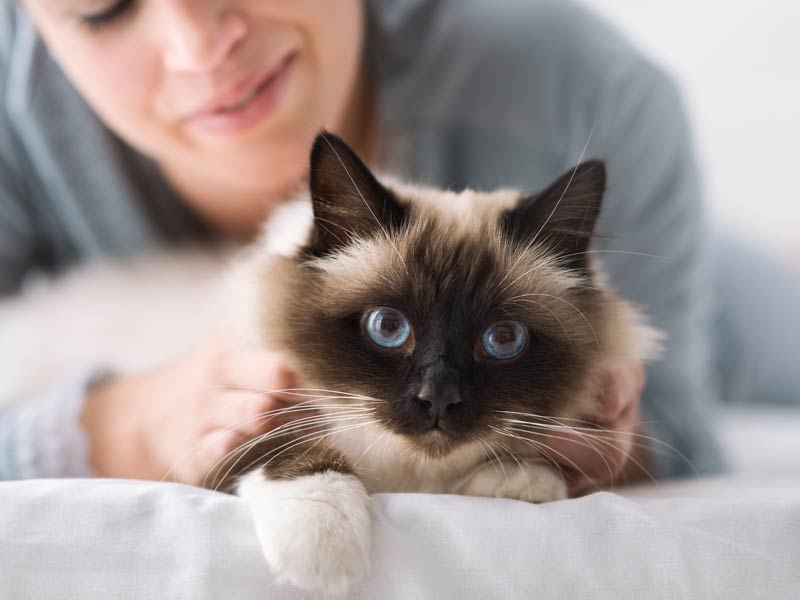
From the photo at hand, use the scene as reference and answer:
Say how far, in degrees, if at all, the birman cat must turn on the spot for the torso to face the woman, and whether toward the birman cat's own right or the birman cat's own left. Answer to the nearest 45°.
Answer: approximately 135° to the birman cat's own right

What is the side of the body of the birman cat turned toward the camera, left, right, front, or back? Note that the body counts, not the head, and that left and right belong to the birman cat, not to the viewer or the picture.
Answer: front
